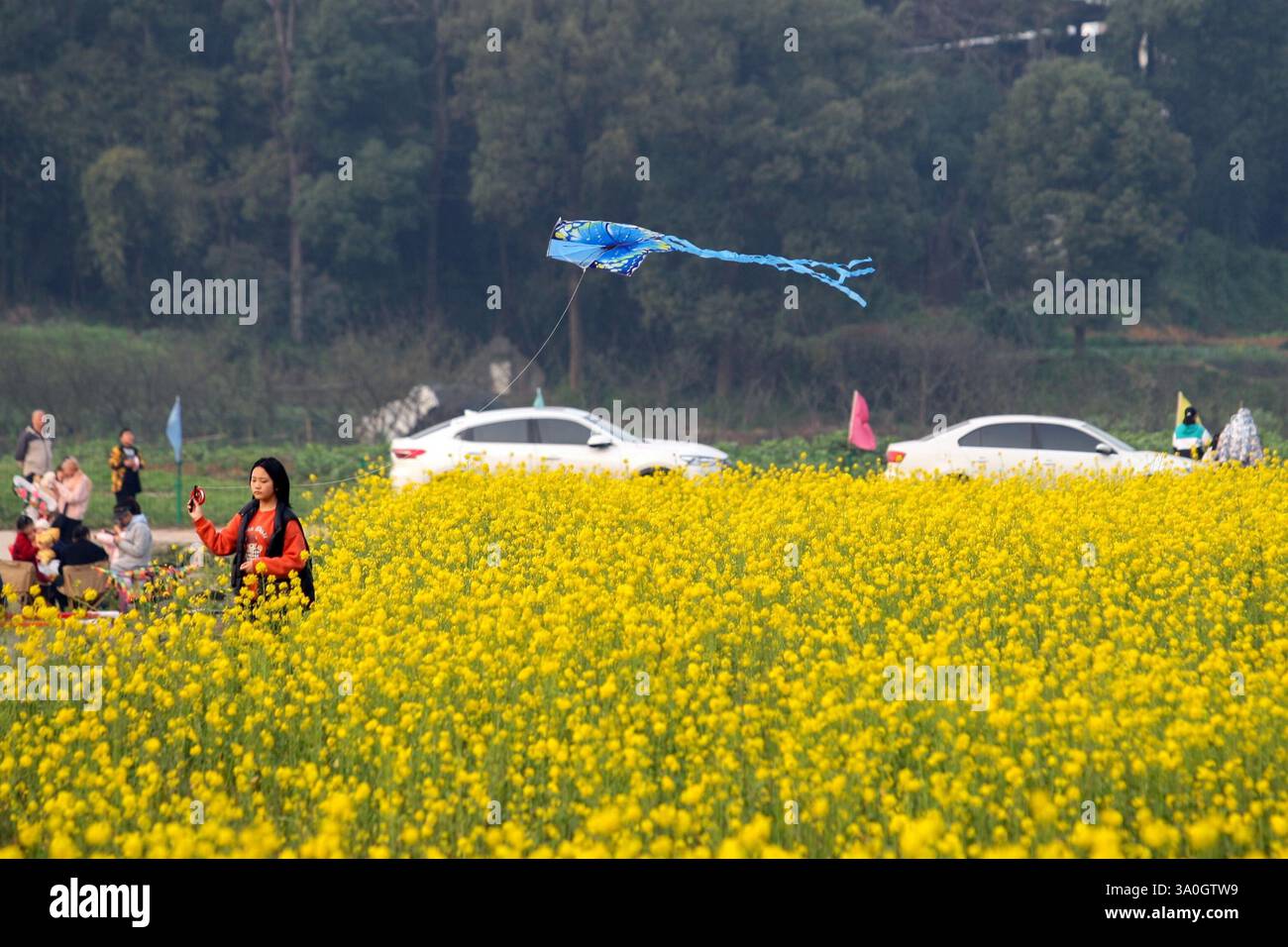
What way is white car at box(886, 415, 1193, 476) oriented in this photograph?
to the viewer's right

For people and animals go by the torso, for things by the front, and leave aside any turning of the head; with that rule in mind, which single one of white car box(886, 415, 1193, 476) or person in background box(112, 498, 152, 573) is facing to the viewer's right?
the white car

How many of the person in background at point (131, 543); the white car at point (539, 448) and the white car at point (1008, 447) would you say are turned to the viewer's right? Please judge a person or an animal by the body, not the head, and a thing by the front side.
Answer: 2

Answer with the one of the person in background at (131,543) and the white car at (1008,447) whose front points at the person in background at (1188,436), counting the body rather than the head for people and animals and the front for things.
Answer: the white car

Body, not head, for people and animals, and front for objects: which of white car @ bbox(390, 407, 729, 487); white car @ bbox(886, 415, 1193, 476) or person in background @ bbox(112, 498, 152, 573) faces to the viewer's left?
the person in background

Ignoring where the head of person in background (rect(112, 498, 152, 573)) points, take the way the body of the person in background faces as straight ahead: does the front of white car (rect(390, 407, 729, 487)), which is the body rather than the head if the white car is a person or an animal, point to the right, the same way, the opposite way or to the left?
the opposite way

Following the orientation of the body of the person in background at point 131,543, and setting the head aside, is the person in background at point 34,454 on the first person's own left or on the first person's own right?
on the first person's own right

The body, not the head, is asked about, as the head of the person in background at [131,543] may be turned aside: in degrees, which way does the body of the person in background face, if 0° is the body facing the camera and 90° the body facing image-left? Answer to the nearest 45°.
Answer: approximately 90°

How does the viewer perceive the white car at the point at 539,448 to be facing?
facing to the right of the viewer
